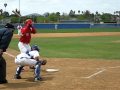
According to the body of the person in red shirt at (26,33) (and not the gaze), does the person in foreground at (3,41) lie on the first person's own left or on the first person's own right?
on the first person's own right

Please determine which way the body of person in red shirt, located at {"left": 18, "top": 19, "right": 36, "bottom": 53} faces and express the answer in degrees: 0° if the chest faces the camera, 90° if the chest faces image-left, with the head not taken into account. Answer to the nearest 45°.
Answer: approximately 315°
